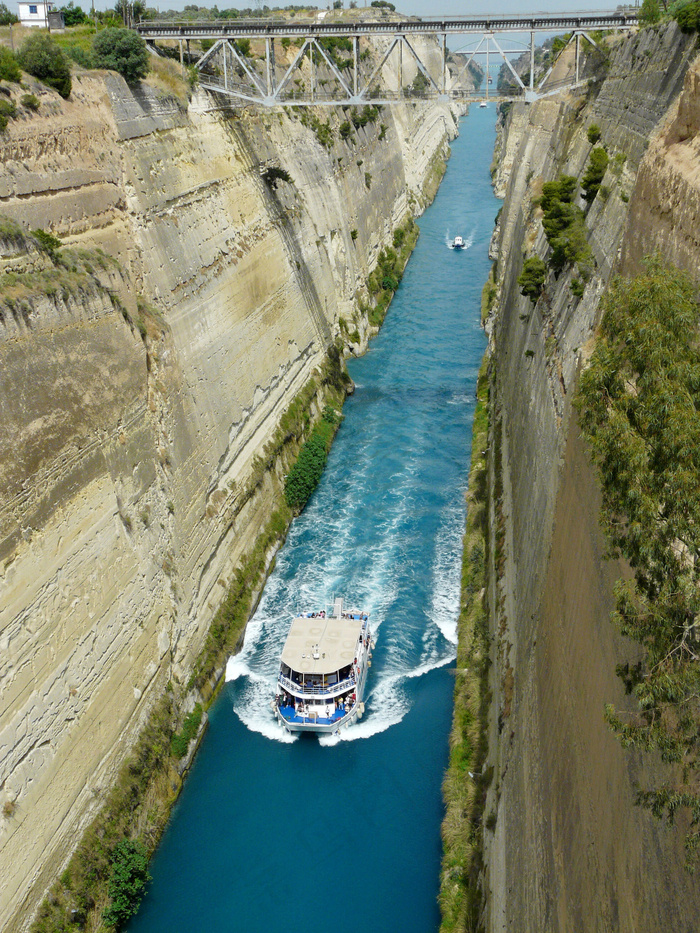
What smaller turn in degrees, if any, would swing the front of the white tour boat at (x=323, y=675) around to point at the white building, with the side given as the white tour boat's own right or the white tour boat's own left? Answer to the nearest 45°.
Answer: approximately 180°

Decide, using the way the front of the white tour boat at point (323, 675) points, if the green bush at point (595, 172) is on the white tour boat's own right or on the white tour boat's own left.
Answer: on the white tour boat's own left

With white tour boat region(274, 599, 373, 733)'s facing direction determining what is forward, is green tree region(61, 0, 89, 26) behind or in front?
behind

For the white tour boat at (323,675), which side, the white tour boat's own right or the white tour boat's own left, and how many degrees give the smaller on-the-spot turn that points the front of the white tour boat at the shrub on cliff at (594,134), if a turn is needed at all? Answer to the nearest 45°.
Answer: approximately 135° to the white tour boat's own left

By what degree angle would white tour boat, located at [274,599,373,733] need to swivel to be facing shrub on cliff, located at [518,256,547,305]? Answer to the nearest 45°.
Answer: approximately 135° to its left

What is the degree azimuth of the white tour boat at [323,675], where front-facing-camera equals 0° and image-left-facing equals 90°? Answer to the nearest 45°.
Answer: approximately 0°

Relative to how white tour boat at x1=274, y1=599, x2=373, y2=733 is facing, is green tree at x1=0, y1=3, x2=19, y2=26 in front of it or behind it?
behind
